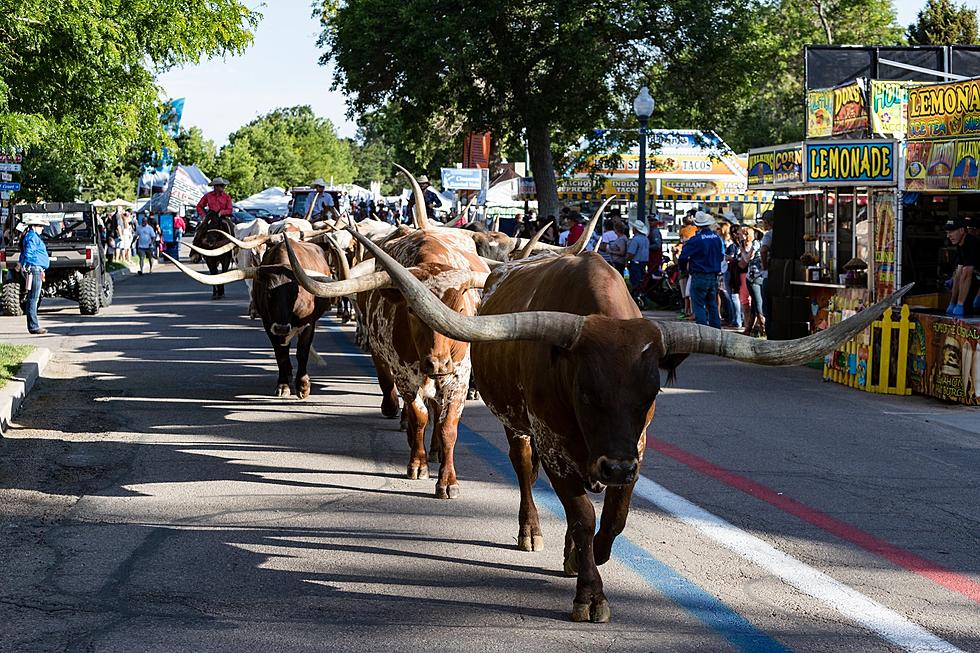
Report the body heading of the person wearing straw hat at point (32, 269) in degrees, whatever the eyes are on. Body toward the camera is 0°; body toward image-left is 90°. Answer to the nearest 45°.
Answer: approximately 270°

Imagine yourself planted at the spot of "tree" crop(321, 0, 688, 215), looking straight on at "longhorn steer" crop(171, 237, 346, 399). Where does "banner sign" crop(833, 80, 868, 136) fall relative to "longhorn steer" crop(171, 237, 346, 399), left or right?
left

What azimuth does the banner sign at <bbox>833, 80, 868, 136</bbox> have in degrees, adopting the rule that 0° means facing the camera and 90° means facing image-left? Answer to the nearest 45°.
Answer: approximately 45°

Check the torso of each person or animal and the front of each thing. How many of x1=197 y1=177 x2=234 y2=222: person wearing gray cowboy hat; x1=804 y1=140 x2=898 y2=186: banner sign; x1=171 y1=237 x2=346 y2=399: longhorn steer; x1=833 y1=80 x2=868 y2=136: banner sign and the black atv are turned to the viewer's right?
0

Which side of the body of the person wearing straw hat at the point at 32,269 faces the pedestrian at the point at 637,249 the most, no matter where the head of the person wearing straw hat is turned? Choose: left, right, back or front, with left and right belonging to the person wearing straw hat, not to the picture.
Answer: front

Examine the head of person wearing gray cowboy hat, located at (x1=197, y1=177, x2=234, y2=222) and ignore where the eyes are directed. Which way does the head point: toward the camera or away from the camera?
toward the camera

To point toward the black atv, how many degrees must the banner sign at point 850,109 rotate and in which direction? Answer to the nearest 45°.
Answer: approximately 45° to its right

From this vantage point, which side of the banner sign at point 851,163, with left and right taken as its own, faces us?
front

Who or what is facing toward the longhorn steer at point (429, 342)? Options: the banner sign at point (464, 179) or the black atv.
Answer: the banner sign

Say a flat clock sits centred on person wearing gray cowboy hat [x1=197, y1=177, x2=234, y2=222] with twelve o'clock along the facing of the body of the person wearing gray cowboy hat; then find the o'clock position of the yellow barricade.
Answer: The yellow barricade is roughly at 11 o'clock from the person wearing gray cowboy hat.

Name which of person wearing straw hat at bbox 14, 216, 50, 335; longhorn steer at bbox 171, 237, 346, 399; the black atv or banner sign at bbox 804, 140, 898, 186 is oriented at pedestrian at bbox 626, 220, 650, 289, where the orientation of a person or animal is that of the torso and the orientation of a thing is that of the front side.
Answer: the person wearing straw hat

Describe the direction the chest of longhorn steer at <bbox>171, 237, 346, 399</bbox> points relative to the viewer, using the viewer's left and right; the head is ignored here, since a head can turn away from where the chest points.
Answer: facing the viewer

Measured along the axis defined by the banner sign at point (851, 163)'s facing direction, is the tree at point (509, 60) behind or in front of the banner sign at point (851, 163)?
behind

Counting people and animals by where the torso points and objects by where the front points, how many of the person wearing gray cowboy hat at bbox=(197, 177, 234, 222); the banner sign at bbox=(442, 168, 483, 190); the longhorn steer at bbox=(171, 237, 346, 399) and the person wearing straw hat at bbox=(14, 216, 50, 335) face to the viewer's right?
1
